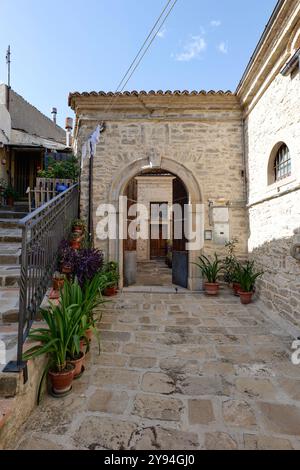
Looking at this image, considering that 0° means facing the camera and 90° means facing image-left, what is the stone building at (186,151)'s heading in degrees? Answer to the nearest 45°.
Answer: approximately 0°

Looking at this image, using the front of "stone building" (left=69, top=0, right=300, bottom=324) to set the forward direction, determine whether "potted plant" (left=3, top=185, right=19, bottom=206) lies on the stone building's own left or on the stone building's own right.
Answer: on the stone building's own right

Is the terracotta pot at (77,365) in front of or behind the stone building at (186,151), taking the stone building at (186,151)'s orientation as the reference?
in front

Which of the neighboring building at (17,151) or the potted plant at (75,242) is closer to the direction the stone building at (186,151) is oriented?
the potted plant

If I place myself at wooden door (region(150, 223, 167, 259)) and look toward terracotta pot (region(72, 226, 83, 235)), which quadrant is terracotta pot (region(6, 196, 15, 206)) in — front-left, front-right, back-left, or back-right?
front-right

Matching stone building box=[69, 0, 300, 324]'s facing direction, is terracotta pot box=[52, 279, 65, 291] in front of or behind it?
in front

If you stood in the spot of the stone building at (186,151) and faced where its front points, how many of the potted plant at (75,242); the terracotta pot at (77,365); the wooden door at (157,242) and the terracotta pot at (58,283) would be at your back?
1
